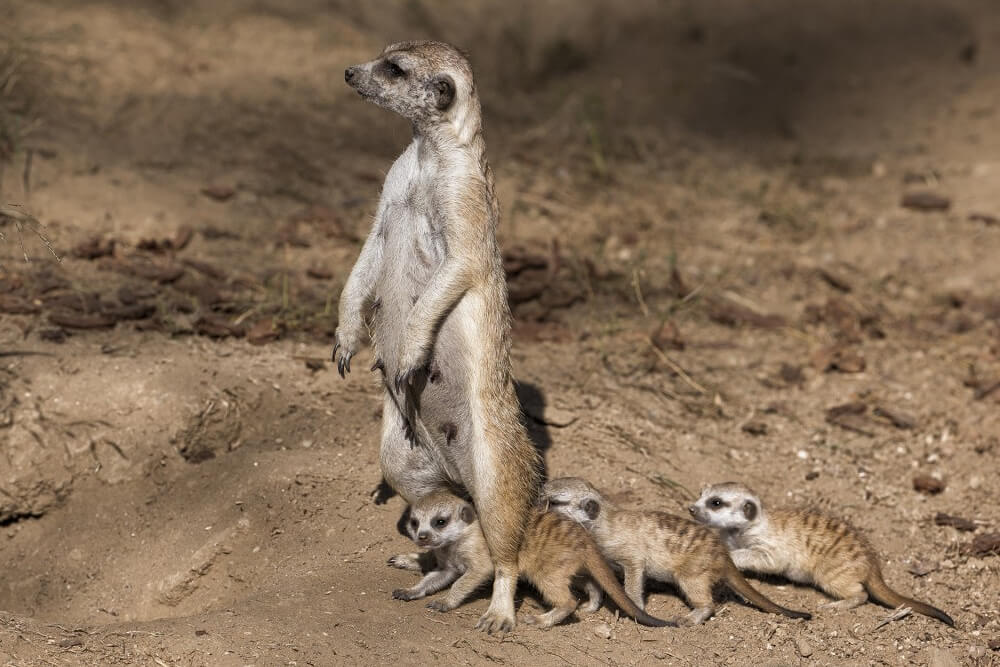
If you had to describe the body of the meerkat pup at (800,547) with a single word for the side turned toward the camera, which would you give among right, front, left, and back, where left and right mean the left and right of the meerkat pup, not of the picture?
left

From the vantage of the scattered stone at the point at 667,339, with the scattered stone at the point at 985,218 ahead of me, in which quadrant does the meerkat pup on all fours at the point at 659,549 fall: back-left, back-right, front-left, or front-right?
back-right

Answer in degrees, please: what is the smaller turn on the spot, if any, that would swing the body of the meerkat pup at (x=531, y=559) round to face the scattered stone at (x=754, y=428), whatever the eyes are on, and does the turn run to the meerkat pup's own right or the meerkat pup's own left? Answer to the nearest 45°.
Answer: approximately 135° to the meerkat pup's own right

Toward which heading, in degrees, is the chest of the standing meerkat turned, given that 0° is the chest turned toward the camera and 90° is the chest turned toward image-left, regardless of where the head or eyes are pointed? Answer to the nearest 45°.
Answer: approximately 45°

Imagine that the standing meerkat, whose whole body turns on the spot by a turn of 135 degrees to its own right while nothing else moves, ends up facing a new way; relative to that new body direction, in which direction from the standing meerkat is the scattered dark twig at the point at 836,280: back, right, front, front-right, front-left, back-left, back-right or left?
front-right

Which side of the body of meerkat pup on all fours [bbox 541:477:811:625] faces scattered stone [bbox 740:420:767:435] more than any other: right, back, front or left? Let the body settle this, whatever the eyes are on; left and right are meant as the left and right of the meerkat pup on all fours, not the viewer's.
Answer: right

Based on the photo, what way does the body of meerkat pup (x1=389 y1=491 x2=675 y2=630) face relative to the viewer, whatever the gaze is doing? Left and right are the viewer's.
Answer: facing to the left of the viewer

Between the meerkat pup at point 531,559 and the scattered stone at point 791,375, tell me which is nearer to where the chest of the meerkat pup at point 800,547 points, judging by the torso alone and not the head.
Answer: the meerkat pup

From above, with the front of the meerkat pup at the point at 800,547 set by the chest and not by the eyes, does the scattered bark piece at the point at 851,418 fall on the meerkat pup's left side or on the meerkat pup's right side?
on the meerkat pup's right side

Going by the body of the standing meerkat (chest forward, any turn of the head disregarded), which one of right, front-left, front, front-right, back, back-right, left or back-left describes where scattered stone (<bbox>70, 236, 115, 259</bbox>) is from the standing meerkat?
right

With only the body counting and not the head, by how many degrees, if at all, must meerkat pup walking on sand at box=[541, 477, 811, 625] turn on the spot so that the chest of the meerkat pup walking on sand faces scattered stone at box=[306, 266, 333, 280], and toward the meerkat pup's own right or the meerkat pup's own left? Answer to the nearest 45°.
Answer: approximately 45° to the meerkat pup's own right

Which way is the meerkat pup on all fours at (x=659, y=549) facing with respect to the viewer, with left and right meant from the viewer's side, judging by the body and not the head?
facing to the left of the viewer
